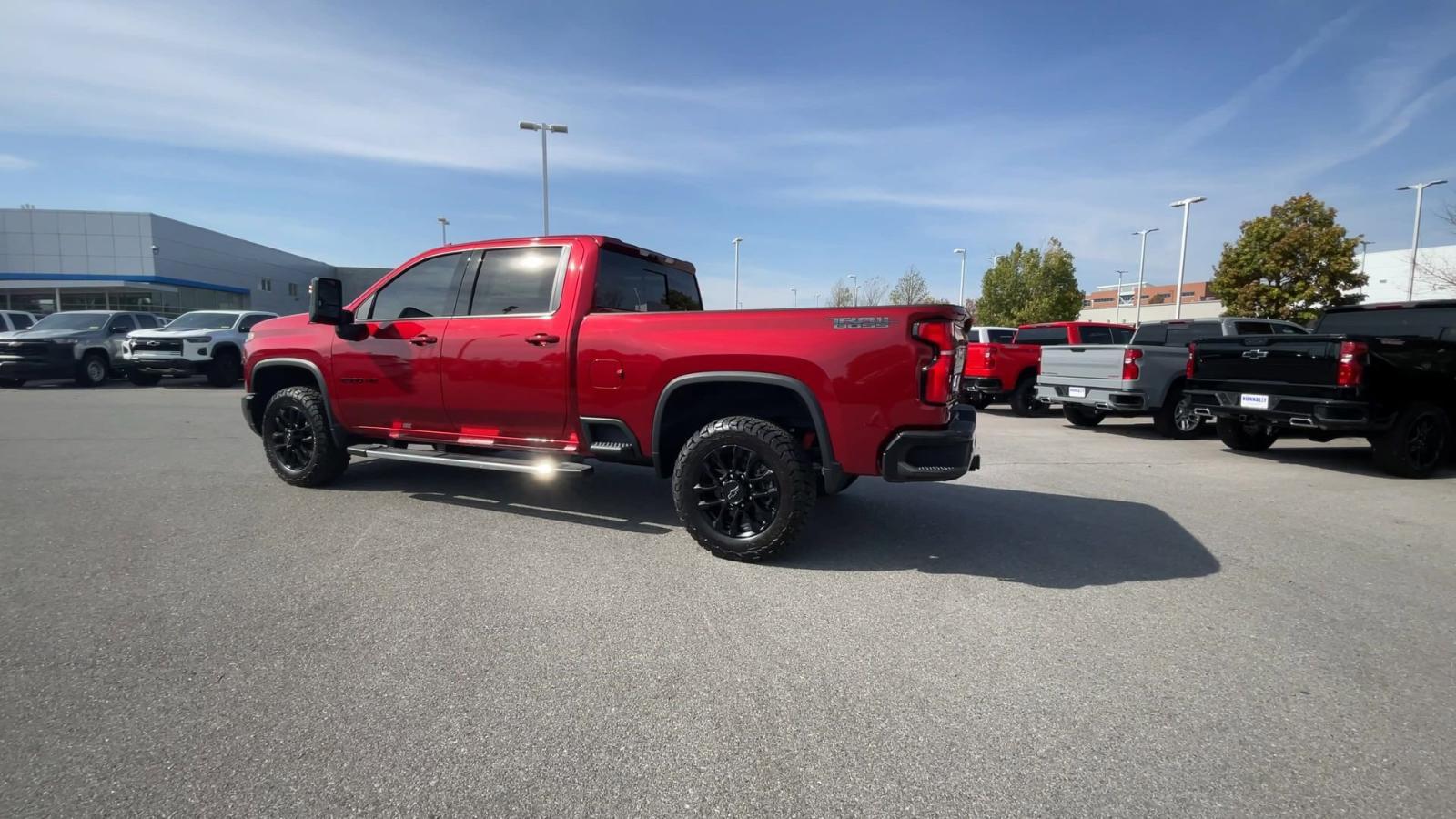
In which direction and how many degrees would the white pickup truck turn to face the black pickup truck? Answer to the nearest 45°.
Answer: approximately 90° to its left

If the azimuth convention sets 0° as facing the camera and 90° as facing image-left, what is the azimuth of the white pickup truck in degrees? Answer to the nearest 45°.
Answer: approximately 45°

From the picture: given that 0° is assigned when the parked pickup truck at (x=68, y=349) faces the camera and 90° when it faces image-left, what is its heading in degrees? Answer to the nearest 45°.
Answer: approximately 45°

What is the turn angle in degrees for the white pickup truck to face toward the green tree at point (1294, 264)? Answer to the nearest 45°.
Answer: approximately 135° to its left

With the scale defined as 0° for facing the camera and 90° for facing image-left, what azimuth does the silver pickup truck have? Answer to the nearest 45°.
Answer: approximately 225°

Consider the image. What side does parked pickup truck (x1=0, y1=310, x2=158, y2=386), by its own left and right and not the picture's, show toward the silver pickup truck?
left

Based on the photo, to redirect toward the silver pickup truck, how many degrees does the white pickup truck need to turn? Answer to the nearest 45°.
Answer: approximately 90° to its left

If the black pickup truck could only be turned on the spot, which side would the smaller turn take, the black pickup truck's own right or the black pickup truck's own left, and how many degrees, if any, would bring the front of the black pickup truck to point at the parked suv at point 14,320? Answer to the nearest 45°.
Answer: approximately 135° to the black pickup truck's own left
